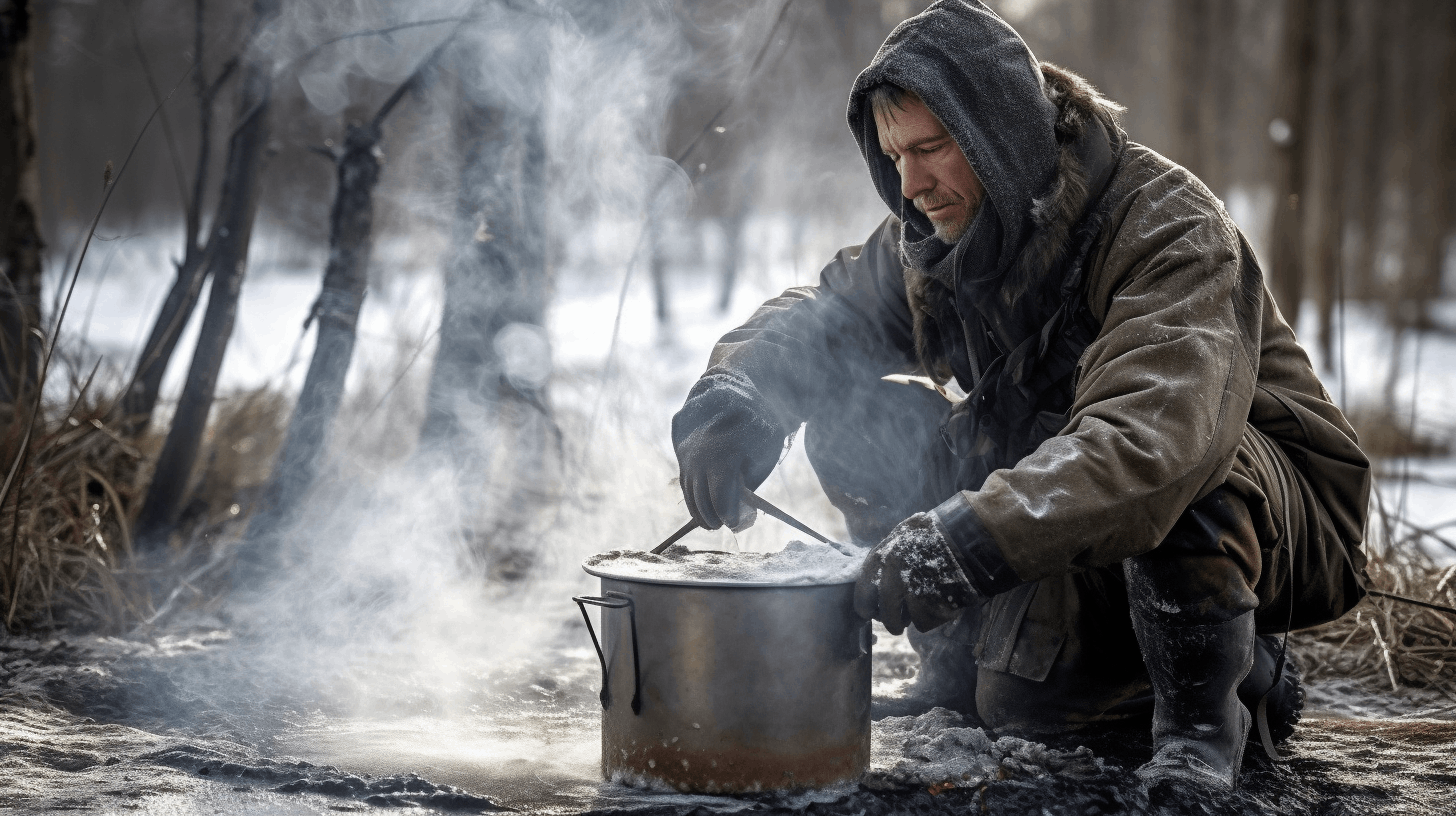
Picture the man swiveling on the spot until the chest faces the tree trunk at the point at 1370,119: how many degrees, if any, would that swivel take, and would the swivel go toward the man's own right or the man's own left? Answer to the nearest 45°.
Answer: approximately 135° to the man's own right

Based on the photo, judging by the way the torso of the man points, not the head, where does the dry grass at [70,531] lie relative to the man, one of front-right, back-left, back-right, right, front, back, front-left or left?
front-right

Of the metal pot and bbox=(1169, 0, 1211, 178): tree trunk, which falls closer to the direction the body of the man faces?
the metal pot

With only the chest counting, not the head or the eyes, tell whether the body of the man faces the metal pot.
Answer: yes

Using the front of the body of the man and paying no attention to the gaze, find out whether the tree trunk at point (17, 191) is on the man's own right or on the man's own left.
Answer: on the man's own right

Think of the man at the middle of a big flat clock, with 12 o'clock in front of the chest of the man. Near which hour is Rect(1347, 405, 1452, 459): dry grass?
The dry grass is roughly at 5 o'clock from the man.

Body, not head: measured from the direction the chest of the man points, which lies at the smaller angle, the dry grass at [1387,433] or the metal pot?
the metal pot

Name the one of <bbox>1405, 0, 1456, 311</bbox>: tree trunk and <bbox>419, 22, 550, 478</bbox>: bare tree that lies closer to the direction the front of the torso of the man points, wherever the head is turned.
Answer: the bare tree

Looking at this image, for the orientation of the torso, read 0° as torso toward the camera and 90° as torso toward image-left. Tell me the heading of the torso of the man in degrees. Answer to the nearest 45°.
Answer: approximately 45°

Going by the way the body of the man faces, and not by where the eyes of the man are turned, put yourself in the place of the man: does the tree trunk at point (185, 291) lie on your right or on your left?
on your right

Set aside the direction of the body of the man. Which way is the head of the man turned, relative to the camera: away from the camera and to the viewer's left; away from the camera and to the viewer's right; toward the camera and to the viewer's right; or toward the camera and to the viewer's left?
toward the camera and to the viewer's left

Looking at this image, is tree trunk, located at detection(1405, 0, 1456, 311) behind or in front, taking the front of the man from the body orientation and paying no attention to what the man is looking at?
behind
